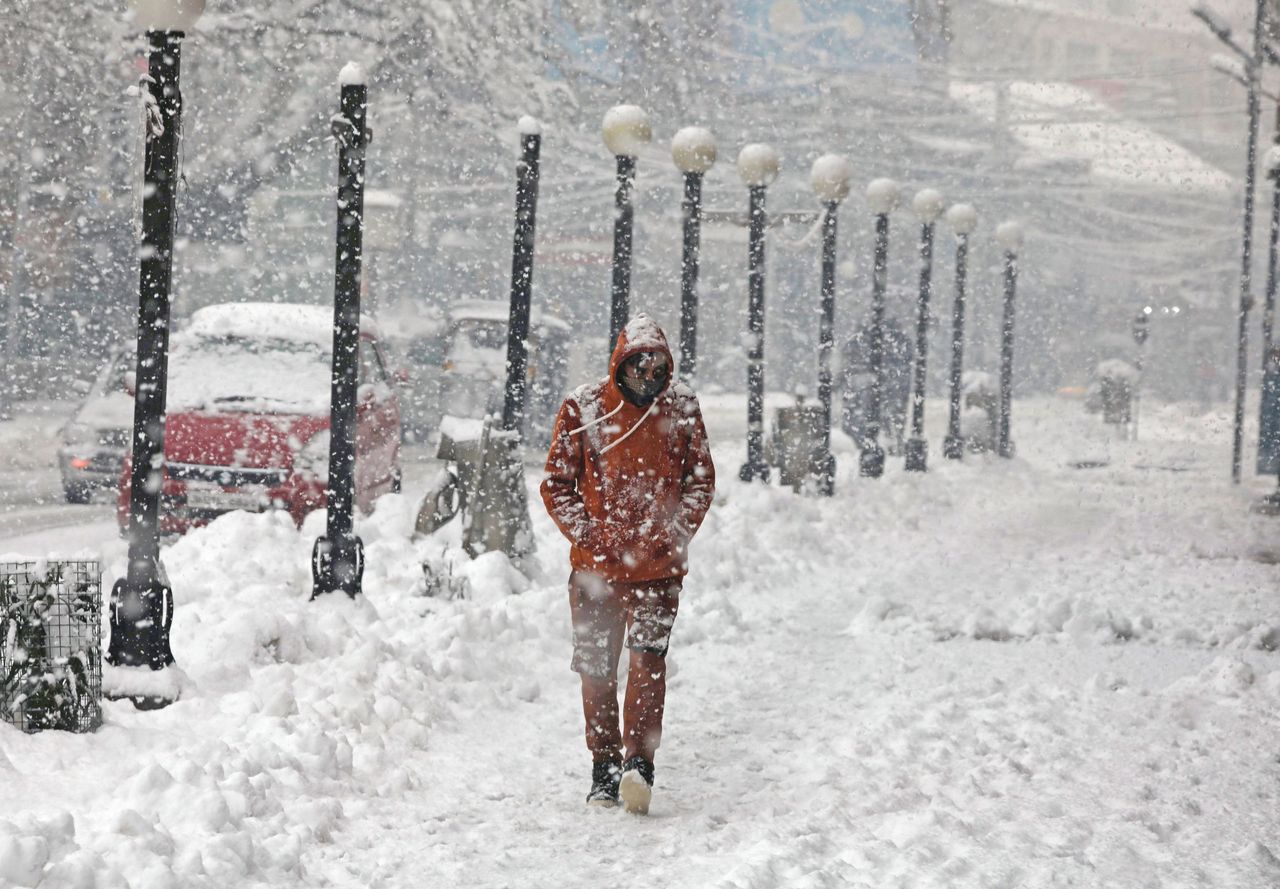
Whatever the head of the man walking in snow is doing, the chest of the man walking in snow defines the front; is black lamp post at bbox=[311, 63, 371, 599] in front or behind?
behind

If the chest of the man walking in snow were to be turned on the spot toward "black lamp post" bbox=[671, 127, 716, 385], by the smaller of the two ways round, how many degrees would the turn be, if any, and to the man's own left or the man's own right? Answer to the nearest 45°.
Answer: approximately 180°

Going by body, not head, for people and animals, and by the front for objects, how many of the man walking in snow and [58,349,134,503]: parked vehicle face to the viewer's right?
0

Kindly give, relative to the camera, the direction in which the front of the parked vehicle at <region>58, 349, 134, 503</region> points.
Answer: facing the viewer and to the left of the viewer

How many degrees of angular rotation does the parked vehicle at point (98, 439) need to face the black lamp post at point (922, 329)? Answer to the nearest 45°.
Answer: approximately 180°

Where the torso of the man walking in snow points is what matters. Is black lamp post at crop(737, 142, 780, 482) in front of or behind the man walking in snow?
behind

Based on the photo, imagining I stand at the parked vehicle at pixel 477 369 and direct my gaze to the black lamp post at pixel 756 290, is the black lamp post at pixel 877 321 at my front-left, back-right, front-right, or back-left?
front-left

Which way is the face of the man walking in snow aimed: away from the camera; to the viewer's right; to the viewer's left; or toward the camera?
toward the camera

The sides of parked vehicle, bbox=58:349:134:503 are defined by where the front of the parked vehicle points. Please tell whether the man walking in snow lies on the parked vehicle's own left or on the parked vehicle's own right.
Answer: on the parked vehicle's own left

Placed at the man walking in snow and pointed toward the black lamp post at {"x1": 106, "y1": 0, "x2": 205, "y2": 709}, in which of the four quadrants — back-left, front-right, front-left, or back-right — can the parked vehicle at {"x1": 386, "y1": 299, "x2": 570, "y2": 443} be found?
front-right

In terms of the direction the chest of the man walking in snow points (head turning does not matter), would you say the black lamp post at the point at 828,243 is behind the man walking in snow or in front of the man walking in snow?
behind

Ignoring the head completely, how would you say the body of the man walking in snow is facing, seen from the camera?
toward the camera

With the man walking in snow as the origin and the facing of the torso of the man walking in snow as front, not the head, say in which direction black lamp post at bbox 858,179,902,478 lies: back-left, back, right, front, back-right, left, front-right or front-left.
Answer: back

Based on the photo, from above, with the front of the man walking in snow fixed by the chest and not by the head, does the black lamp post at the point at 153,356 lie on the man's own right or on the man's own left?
on the man's own right

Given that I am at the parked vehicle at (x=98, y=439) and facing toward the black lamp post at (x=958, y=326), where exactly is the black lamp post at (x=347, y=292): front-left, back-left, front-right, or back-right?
back-right
